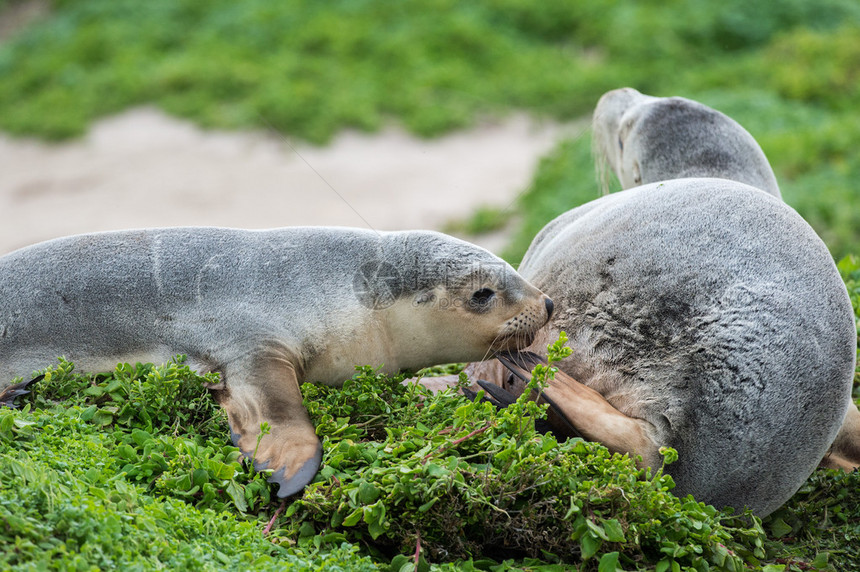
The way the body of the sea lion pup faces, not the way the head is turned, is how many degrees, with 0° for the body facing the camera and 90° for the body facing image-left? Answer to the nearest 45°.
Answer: approximately 270°

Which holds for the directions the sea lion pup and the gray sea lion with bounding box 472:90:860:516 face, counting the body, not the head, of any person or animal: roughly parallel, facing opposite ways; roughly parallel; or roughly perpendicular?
roughly perpendicular

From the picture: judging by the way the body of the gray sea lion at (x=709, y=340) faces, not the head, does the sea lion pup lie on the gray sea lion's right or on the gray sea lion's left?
on the gray sea lion's left

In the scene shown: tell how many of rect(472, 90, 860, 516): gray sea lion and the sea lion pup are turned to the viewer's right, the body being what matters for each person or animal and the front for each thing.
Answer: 1

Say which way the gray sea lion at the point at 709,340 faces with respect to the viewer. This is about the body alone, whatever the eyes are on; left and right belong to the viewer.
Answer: facing away from the viewer

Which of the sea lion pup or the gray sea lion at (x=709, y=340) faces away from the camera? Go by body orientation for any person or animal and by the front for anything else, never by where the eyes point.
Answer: the gray sea lion

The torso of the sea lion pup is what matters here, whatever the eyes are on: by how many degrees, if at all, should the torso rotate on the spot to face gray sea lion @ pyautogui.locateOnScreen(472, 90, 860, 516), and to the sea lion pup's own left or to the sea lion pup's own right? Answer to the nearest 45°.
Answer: approximately 45° to the sea lion pup's own right
